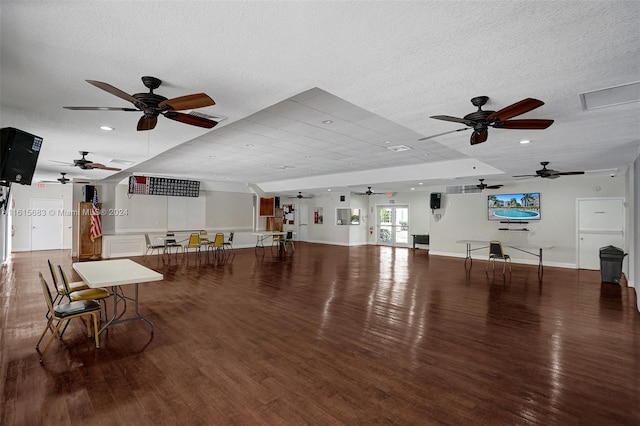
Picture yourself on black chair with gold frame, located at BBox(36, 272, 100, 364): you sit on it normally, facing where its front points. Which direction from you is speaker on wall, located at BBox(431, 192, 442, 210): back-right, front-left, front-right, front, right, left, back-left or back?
front

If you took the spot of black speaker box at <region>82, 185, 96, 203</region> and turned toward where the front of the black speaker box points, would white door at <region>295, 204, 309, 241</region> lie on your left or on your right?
on your left

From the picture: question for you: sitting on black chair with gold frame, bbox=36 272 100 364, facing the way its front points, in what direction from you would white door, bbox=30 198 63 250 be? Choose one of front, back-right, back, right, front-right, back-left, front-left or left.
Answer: left

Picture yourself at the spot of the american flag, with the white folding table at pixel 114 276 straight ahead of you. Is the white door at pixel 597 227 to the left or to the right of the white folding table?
left

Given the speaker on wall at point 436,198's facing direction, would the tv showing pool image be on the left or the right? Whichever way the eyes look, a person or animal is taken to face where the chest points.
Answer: on its left

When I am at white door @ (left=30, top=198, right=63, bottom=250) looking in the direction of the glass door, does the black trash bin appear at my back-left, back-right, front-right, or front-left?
front-right

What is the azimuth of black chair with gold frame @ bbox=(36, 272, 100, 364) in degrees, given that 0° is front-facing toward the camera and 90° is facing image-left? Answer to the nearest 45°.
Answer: approximately 270°

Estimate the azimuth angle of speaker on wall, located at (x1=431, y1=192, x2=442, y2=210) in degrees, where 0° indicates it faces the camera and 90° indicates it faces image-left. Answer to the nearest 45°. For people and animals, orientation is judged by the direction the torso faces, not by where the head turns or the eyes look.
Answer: approximately 45°

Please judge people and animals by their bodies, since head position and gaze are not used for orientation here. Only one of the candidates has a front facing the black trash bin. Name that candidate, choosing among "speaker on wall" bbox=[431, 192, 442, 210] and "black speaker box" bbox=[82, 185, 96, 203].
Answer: the black speaker box

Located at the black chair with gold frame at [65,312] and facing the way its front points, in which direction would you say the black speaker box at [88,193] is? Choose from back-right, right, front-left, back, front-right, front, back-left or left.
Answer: left

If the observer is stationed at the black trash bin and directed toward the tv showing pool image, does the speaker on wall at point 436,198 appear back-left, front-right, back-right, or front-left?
front-left

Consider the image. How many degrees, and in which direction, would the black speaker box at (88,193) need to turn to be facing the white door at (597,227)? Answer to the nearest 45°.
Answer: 0° — it already faces it

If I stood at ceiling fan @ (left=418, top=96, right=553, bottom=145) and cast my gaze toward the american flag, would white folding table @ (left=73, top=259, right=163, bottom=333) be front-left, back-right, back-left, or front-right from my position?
front-left

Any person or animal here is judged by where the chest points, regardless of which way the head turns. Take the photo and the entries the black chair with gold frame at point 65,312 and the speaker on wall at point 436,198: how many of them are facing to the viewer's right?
1

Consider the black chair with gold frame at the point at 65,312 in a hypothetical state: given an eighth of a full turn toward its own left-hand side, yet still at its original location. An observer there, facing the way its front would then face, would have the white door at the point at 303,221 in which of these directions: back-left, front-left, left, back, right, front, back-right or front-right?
front
